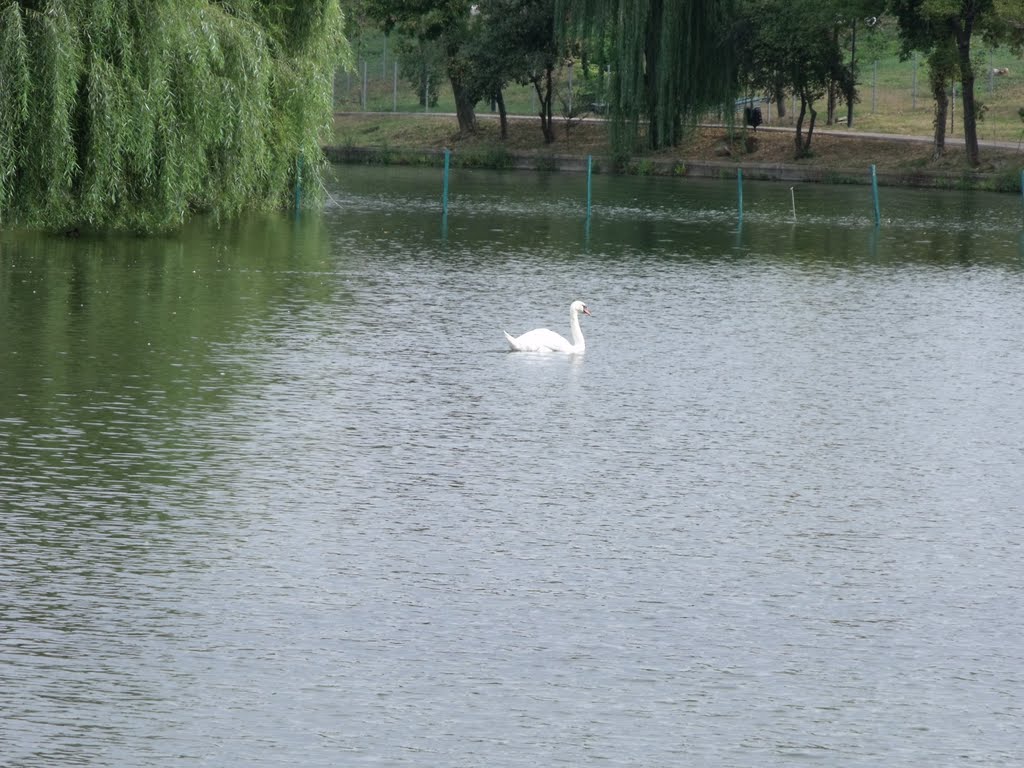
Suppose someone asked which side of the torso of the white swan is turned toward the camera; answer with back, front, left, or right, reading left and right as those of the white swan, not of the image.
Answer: right

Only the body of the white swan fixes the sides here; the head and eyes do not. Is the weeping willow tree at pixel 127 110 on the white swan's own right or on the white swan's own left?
on the white swan's own left
